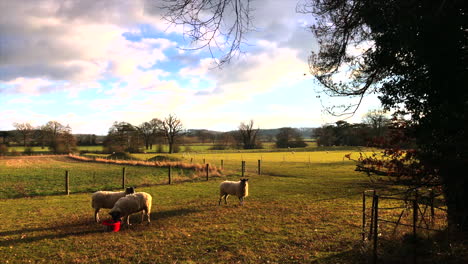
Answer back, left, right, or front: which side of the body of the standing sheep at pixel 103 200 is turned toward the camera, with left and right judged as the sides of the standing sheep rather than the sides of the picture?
right

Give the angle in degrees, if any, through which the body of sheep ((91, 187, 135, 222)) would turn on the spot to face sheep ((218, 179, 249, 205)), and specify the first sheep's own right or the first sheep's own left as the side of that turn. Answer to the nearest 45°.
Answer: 0° — it already faces it

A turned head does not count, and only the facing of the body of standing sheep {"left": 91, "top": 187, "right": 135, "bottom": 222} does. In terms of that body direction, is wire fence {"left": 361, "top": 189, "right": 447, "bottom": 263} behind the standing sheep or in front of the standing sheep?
in front

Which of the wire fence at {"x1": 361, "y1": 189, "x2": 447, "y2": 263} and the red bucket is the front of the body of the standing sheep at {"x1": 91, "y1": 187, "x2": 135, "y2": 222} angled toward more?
the wire fence

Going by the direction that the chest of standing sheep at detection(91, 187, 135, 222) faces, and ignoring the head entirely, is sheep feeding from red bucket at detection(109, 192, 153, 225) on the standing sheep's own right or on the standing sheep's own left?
on the standing sheep's own right

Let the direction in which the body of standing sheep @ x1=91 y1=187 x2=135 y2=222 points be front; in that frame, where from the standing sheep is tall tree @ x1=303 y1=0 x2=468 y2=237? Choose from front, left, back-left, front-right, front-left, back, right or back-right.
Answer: front-right

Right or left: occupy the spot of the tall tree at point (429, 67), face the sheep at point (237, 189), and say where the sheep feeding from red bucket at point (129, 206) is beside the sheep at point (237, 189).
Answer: left

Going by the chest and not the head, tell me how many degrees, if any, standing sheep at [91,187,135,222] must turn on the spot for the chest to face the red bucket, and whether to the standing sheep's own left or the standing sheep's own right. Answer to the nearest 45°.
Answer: approximately 90° to the standing sheep's own right
